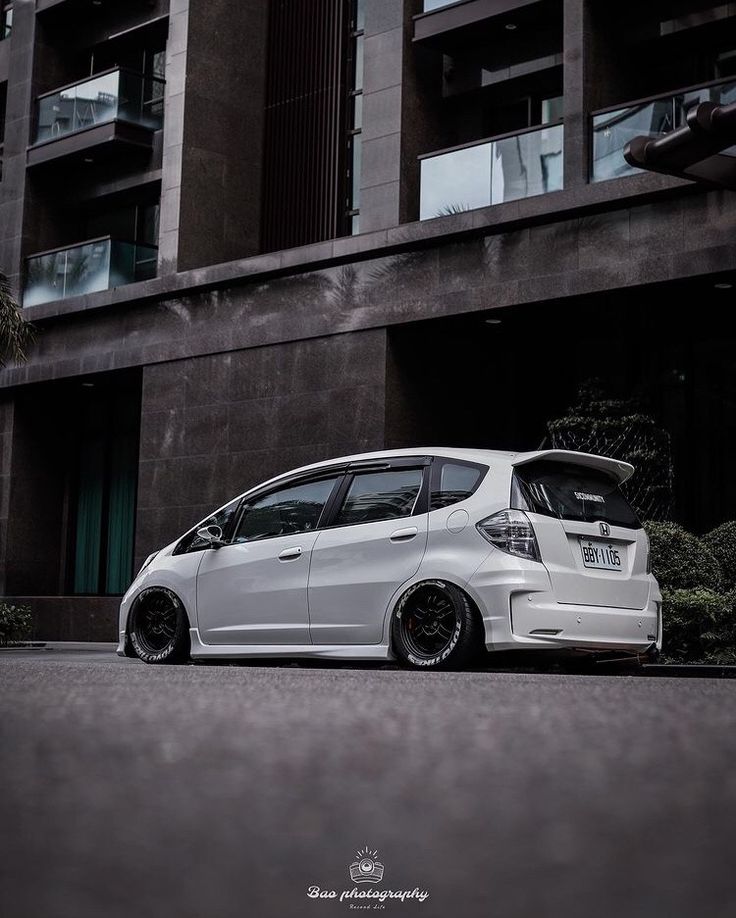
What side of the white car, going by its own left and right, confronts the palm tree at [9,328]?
front

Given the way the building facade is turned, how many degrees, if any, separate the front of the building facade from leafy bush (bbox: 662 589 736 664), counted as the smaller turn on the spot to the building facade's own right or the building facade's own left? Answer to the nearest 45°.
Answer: approximately 90° to the building facade's own left

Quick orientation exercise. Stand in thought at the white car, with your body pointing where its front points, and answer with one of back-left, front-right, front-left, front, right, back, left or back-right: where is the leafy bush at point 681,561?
right

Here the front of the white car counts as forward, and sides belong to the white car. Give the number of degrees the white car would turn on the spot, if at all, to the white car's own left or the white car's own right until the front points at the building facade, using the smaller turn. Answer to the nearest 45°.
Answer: approximately 45° to the white car's own right

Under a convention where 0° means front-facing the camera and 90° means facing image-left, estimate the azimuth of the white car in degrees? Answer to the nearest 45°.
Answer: approximately 135°

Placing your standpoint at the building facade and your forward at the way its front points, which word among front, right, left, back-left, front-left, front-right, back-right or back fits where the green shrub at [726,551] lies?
left

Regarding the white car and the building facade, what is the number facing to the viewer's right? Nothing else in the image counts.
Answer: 0

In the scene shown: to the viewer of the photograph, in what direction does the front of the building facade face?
facing the viewer and to the left of the viewer

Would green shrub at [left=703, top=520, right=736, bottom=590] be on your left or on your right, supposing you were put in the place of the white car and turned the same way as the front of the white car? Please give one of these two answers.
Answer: on your right

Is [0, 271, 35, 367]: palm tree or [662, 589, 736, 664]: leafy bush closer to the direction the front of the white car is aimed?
the palm tree

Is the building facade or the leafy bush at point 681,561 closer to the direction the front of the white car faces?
the building facade

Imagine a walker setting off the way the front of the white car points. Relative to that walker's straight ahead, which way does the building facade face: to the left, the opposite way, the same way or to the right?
to the left
